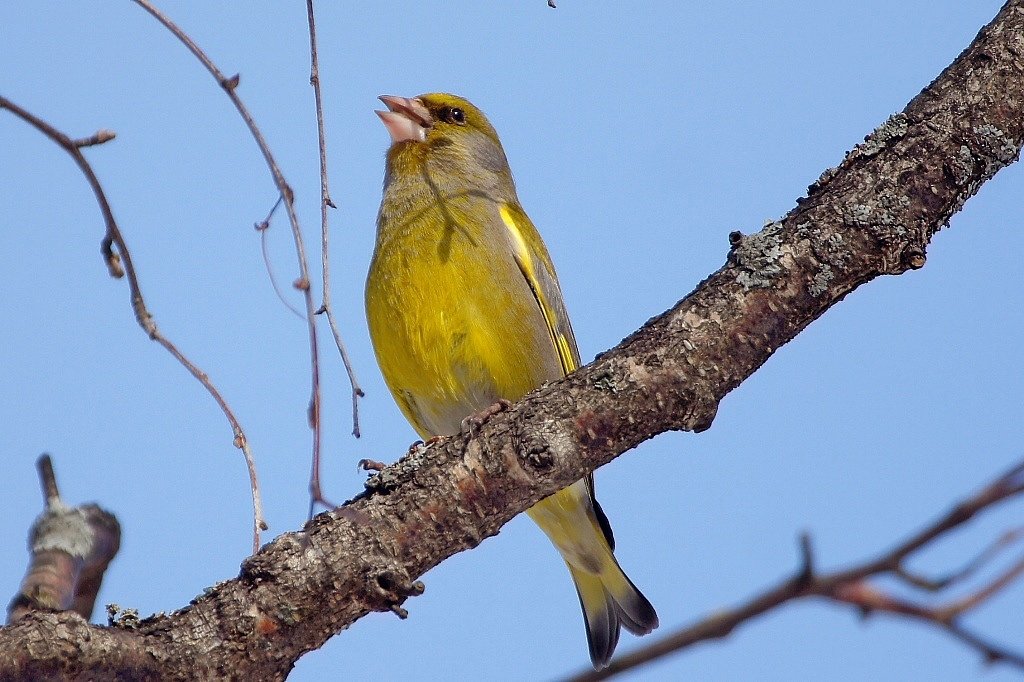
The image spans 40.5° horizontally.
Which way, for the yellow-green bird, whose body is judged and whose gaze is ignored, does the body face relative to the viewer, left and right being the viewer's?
facing the viewer and to the left of the viewer
